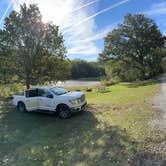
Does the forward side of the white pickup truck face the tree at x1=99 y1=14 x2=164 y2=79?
no

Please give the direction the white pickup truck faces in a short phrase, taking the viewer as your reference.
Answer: facing the viewer and to the right of the viewer

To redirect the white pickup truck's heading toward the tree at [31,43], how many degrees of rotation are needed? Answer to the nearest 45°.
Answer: approximately 135° to its left

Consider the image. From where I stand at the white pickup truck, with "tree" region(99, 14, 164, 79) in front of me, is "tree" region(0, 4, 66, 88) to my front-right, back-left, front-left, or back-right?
front-left
